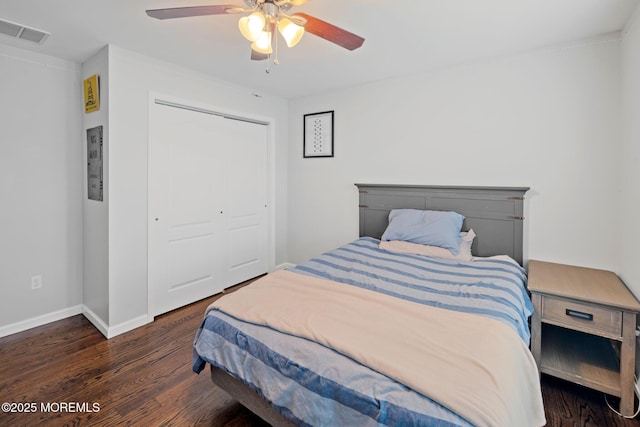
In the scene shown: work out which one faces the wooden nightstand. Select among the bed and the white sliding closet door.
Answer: the white sliding closet door

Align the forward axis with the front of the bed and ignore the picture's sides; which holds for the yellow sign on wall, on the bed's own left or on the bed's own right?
on the bed's own right

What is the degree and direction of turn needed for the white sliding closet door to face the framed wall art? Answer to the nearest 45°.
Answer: approximately 45° to its left

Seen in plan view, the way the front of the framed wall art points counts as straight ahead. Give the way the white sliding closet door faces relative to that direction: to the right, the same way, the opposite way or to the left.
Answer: to the left

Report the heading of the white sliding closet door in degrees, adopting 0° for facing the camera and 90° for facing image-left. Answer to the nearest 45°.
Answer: approximately 315°

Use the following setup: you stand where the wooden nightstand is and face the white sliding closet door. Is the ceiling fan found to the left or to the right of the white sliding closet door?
left
